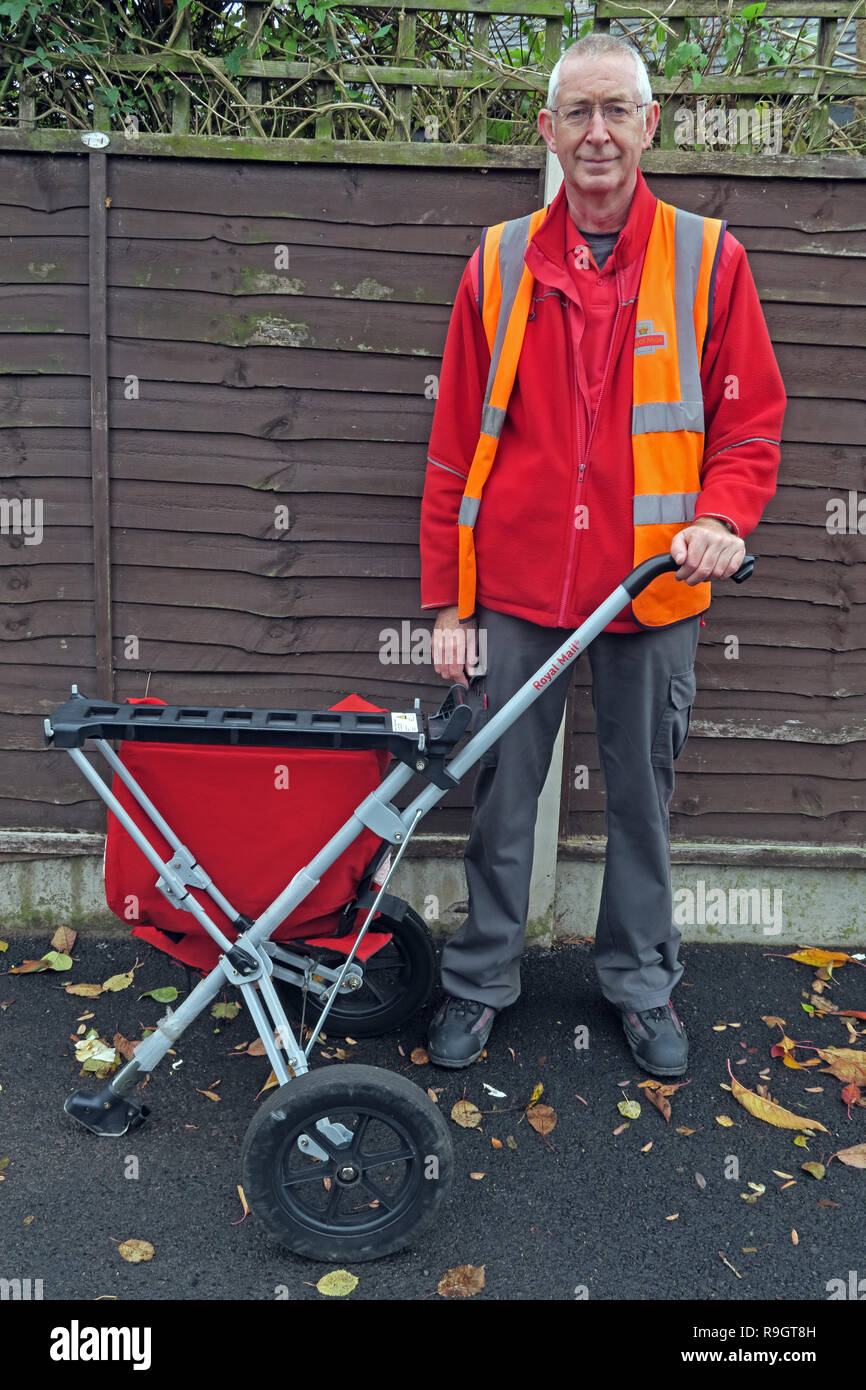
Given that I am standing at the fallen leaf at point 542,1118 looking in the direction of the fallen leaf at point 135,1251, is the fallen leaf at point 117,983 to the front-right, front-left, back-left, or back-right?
front-right

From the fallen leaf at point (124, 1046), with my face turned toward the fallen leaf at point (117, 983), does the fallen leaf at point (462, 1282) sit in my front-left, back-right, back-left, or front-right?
back-right

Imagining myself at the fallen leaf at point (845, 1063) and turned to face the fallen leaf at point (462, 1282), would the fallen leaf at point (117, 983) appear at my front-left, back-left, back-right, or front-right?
front-right

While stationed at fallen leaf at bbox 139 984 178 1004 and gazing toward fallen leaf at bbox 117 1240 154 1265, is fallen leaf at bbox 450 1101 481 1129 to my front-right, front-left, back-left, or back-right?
front-left

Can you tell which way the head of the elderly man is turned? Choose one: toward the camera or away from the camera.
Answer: toward the camera

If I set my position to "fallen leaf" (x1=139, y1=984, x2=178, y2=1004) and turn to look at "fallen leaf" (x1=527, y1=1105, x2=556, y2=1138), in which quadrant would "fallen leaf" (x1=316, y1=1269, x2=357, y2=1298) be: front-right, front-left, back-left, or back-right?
front-right

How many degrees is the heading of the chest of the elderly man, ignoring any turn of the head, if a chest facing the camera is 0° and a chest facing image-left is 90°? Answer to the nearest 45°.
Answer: approximately 0°

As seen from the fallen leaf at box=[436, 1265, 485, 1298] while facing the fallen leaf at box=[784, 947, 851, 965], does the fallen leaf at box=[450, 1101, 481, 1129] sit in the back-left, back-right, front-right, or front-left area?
front-left
